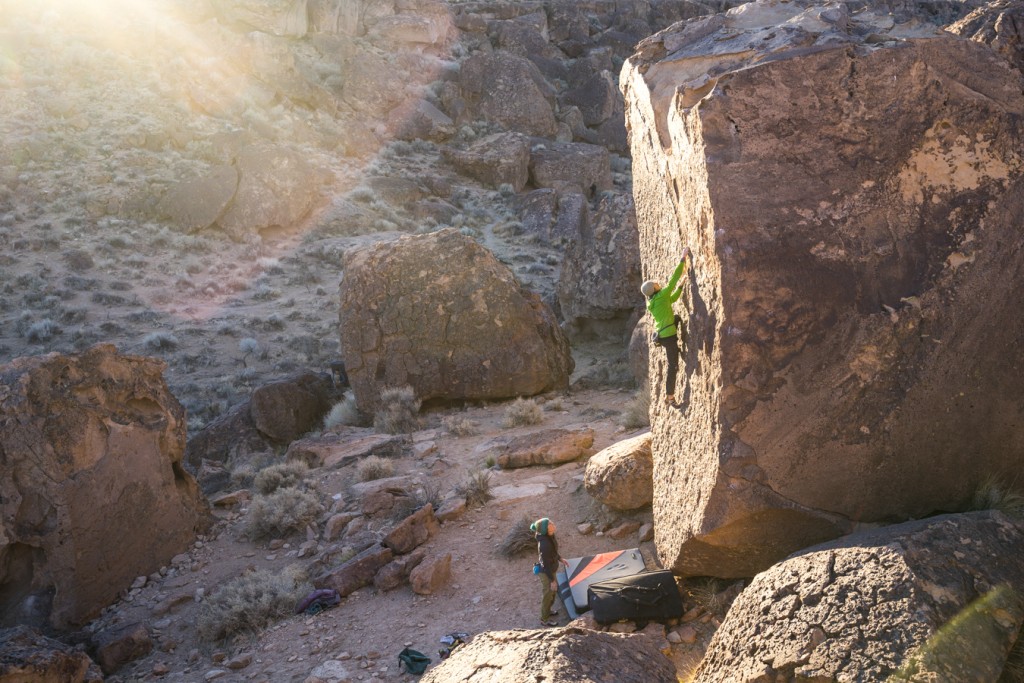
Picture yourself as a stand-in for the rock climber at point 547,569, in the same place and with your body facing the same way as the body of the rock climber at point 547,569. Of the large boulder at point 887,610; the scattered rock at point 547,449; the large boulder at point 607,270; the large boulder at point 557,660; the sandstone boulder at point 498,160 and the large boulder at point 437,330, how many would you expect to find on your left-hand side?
4

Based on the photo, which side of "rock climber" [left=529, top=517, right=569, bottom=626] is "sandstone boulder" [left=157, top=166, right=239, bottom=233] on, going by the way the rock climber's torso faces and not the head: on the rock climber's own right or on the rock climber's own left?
on the rock climber's own left

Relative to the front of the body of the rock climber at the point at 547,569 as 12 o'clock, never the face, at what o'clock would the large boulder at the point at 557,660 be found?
The large boulder is roughly at 3 o'clock from the rock climber.

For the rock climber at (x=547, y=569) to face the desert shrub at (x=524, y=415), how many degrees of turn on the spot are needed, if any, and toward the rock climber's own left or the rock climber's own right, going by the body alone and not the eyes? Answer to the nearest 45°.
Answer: approximately 90° to the rock climber's own left

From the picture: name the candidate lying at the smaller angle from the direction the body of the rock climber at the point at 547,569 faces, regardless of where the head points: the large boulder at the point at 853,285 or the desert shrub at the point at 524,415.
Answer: the large boulder

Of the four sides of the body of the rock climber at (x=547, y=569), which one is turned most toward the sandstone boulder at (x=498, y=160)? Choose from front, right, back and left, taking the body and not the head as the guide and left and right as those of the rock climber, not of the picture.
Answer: left

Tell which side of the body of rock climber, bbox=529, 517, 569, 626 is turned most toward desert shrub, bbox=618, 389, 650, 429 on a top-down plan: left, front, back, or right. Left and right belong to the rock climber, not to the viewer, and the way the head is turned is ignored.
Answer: left

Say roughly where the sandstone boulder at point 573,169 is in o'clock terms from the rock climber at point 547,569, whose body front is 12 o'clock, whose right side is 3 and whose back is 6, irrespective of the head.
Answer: The sandstone boulder is roughly at 9 o'clock from the rock climber.

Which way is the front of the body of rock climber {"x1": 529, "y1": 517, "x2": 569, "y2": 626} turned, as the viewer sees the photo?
to the viewer's right

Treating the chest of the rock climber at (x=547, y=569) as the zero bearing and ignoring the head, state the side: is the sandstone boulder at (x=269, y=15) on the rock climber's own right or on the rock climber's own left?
on the rock climber's own left

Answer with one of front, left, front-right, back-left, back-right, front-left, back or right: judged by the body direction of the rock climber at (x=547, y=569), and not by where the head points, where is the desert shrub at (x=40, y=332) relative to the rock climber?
back-left
